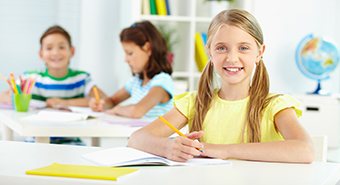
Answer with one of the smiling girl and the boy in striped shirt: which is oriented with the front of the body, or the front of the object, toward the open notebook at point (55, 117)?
the boy in striped shirt

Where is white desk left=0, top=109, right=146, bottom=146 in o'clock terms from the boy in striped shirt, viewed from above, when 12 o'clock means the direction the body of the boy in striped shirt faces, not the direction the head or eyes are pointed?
The white desk is roughly at 12 o'clock from the boy in striped shirt.

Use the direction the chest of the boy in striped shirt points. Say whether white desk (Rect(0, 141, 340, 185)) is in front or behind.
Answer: in front

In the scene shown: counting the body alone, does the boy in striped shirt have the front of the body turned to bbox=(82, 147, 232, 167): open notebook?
yes

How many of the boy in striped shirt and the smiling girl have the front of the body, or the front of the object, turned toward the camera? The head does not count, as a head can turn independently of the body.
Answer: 2

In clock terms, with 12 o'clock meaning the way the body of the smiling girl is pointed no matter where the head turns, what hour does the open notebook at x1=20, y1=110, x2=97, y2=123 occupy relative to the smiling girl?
The open notebook is roughly at 4 o'clock from the smiling girl.

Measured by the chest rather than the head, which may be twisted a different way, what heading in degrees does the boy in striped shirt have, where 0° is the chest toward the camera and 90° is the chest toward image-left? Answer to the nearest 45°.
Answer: approximately 0°

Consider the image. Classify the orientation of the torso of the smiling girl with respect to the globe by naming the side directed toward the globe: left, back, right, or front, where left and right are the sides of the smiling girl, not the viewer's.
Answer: back

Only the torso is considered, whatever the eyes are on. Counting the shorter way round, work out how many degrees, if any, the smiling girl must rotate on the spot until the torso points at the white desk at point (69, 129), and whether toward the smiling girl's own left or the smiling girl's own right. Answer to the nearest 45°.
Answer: approximately 90° to the smiling girl's own right

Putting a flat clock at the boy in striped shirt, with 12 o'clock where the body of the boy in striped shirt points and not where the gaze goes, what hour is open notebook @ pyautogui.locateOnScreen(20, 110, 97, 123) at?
The open notebook is roughly at 12 o'clock from the boy in striped shirt.

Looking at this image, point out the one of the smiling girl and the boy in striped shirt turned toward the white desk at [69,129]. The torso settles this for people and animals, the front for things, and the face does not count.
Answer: the boy in striped shirt

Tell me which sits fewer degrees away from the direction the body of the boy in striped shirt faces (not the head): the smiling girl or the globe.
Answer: the smiling girl

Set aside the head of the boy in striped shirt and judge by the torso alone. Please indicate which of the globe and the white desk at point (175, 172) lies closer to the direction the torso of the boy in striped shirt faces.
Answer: the white desk

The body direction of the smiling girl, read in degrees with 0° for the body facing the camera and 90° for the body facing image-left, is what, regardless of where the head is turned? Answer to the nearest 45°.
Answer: approximately 0°
